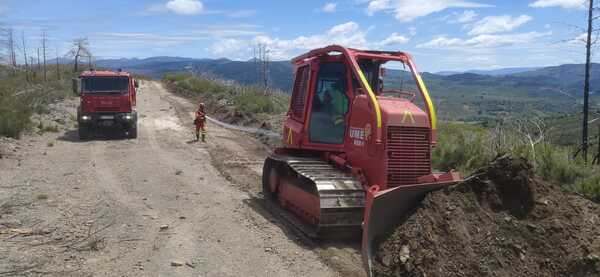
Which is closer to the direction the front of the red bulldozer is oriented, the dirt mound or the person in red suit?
the dirt mound

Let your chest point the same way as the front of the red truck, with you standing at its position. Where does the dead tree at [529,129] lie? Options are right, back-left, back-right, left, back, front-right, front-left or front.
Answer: front-left

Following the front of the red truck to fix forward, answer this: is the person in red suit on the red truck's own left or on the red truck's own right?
on the red truck's own left

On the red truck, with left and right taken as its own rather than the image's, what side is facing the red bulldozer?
front

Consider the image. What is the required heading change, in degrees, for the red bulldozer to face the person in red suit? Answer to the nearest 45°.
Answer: approximately 180°

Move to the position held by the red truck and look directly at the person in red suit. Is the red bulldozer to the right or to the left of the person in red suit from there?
right

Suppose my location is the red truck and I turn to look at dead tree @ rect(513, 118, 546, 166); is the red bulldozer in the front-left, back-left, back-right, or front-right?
front-right

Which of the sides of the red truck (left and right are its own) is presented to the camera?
front

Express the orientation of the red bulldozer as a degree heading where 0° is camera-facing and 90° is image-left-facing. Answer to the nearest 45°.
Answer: approximately 315°

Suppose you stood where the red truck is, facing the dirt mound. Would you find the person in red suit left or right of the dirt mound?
left

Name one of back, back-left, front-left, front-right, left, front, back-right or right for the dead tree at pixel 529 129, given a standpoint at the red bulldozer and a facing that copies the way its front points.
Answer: left

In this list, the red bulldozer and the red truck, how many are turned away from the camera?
0

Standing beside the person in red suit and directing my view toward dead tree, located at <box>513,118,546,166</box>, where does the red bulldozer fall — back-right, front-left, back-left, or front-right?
front-right
